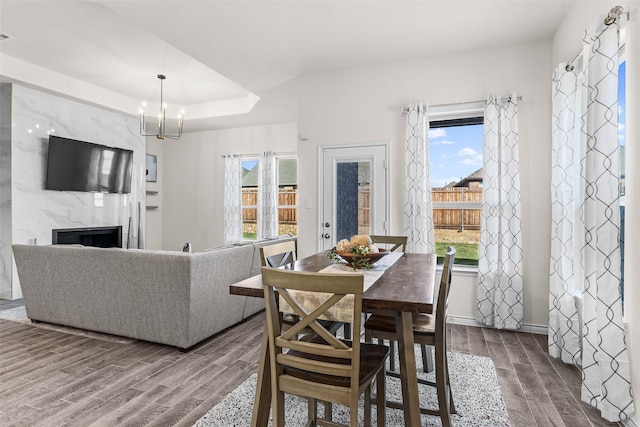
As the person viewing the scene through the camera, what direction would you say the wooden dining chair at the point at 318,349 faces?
facing away from the viewer and to the right of the viewer

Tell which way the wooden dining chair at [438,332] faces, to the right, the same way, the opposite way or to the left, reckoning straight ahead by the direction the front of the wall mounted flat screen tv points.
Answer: the opposite way

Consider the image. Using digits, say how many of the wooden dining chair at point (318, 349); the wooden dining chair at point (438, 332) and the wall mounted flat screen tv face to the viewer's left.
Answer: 1

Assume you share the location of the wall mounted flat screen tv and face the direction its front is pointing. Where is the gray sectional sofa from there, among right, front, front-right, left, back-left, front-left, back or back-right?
front-right

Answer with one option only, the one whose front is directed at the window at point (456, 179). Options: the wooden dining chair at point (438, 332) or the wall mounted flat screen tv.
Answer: the wall mounted flat screen tv

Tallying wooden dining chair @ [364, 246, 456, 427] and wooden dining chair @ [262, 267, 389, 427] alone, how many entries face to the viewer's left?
1

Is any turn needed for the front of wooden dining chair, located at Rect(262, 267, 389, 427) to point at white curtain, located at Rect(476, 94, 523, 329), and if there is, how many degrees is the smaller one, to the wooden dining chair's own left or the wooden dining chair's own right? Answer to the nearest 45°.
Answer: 0° — it already faces it

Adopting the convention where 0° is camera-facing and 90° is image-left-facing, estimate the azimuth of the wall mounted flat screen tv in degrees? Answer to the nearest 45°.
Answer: approximately 315°

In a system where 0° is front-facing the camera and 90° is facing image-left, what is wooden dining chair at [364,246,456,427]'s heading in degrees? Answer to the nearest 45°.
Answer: approximately 90°

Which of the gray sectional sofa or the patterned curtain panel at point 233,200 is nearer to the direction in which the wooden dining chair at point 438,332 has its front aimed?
the gray sectional sofa
